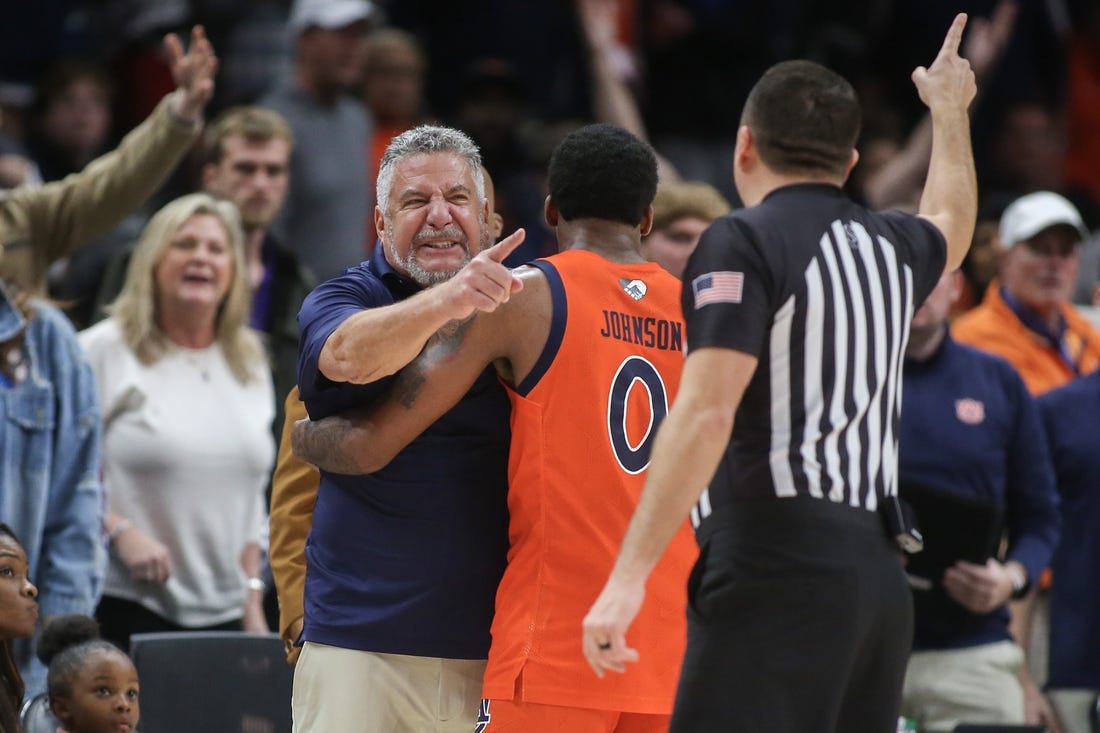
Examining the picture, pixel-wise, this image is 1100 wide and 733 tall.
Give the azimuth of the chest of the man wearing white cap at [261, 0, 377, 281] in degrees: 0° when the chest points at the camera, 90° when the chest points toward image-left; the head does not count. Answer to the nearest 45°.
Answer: approximately 315°

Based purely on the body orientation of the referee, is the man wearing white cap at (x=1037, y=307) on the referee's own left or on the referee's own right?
on the referee's own right

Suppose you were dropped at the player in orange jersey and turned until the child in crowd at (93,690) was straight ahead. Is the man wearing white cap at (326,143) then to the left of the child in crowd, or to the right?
right

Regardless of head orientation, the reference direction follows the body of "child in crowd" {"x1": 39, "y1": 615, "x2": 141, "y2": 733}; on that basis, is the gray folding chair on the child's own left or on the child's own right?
on the child's own left

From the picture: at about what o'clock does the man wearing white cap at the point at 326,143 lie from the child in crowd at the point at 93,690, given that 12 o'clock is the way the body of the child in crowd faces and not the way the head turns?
The man wearing white cap is roughly at 8 o'clock from the child in crowd.

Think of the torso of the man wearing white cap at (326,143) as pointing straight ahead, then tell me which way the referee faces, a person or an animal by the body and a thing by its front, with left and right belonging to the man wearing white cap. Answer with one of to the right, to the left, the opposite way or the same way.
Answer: the opposite way

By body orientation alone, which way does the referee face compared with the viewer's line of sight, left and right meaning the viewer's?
facing away from the viewer and to the left of the viewer

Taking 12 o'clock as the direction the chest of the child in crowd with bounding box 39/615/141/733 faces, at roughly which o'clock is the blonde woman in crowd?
The blonde woman in crowd is roughly at 8 o'clock from the child in crowd.

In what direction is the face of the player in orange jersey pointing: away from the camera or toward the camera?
away from the camera
